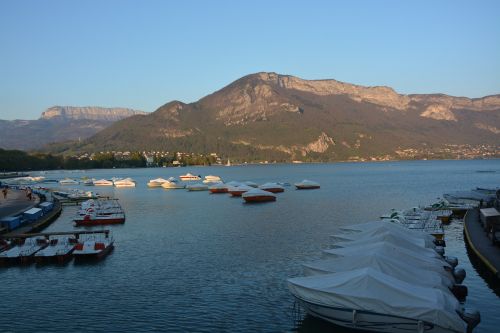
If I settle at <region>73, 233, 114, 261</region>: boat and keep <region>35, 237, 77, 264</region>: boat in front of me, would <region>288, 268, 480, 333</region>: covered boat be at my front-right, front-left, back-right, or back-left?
back-left

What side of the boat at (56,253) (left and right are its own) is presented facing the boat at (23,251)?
right

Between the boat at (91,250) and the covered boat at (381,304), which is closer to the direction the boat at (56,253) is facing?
the covered boat

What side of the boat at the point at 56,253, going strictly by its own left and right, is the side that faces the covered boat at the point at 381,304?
left

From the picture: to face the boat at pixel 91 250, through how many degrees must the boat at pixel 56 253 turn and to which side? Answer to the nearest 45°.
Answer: approximately 135° to its left

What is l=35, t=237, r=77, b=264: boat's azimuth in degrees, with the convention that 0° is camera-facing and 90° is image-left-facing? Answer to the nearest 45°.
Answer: approximately 45°

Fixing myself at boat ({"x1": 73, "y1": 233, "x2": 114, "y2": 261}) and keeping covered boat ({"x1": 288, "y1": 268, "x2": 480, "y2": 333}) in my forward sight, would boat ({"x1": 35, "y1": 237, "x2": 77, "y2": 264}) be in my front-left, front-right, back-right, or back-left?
back-right
